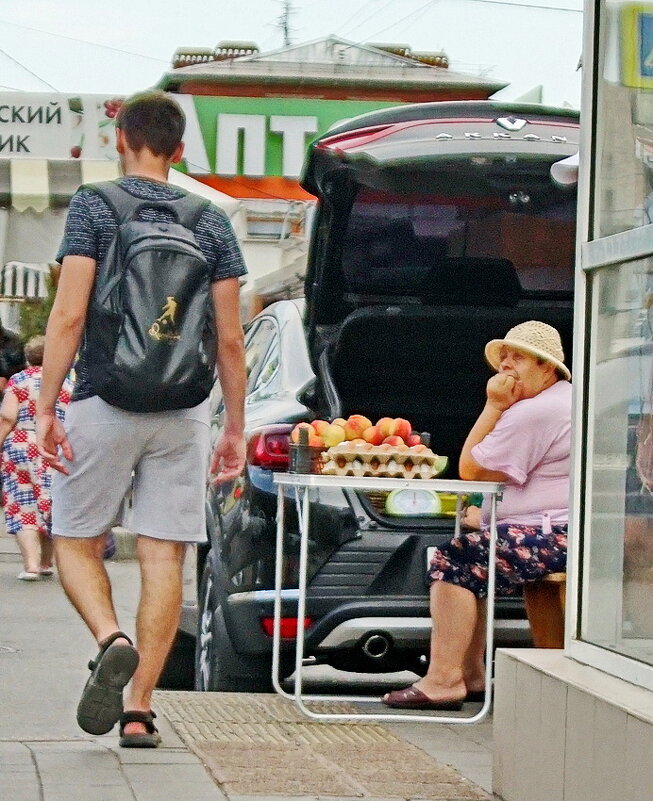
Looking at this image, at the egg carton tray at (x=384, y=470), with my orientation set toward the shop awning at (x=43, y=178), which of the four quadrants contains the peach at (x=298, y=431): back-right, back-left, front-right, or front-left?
front-left

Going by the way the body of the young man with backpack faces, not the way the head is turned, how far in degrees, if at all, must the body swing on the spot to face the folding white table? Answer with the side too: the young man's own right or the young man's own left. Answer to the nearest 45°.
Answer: approximately 45° to the young man's own right

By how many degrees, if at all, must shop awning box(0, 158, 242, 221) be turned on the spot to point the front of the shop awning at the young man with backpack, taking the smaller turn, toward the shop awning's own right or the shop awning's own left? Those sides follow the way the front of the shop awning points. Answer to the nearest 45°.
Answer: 0° — it already faces them

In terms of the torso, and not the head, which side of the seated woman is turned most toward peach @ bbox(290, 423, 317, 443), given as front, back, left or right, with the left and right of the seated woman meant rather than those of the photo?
front

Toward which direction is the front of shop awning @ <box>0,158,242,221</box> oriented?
toward the camera

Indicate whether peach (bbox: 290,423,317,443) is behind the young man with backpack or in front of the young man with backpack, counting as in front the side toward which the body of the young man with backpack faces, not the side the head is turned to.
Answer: in front

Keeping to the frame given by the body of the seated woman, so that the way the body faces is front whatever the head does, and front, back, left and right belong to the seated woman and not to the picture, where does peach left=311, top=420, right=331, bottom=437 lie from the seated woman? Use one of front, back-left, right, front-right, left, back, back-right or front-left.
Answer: front

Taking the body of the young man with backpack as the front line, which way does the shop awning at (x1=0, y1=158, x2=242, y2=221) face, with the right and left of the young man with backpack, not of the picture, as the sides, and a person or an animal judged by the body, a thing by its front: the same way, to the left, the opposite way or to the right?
the opposite way

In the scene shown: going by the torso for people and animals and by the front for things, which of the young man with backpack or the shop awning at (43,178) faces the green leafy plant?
the young man with backpack

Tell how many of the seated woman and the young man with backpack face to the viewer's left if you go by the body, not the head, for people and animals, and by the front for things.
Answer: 1

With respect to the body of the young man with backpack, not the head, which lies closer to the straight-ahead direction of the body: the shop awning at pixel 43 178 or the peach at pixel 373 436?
the shop awning

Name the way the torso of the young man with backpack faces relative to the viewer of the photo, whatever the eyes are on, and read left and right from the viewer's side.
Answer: facing away from the viewer

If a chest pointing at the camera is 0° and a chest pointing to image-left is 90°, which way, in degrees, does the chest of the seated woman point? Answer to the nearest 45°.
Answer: approximately 90°

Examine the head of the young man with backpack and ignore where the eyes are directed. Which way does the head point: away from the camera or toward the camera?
away from the camera
